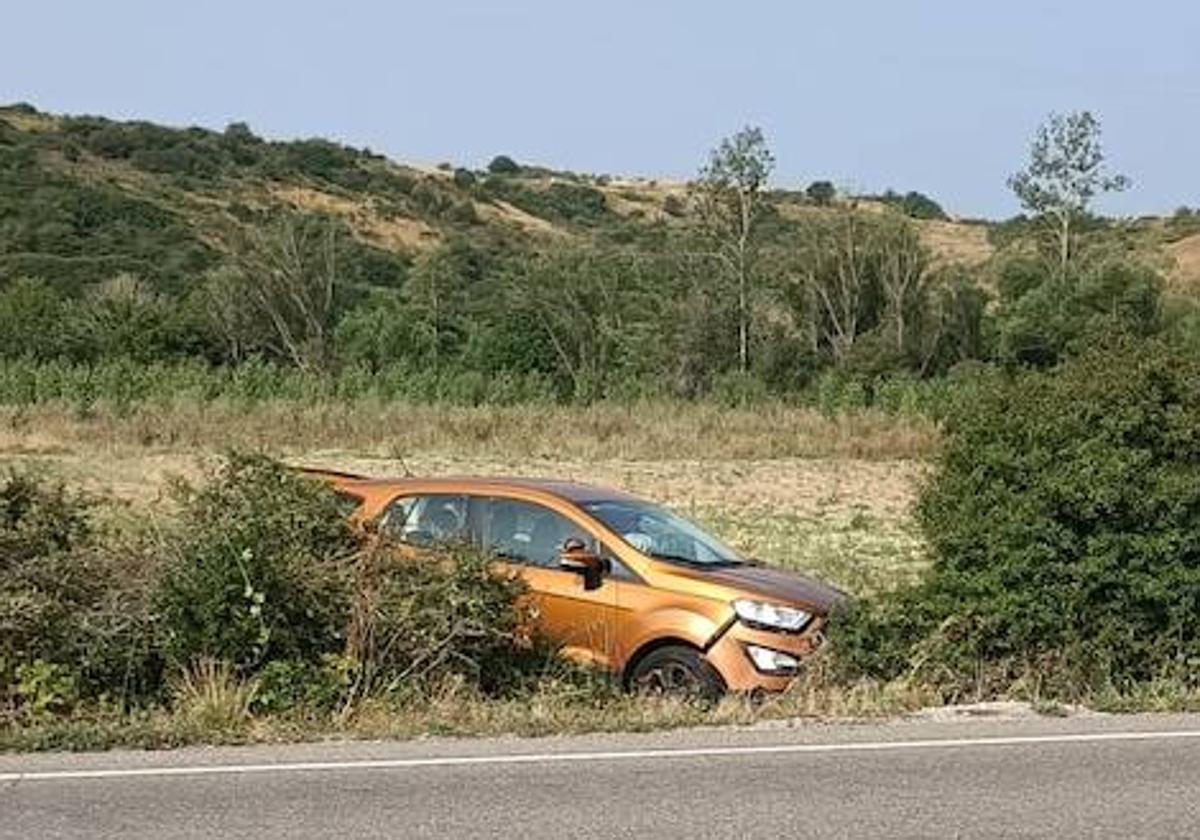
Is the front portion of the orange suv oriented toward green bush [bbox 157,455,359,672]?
no

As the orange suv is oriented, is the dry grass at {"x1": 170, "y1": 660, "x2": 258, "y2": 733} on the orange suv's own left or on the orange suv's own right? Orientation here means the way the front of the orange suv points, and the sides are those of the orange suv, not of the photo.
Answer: on the orange suv's own right

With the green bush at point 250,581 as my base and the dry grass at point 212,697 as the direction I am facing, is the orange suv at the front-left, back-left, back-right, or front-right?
back-left

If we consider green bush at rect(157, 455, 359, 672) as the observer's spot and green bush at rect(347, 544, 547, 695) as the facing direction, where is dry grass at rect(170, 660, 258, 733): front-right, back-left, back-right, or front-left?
back-right

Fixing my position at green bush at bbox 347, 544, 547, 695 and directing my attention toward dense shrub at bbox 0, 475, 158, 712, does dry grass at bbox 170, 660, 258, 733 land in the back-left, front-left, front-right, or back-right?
front-left

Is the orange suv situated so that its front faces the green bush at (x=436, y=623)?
no

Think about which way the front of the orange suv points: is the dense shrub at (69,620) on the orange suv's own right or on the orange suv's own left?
on the orange suv's own right

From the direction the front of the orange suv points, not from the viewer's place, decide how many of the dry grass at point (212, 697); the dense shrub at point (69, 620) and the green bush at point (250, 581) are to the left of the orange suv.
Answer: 0

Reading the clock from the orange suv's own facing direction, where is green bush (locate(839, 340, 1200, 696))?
The green bush is roughly at 11 o'clock from the orange suv.

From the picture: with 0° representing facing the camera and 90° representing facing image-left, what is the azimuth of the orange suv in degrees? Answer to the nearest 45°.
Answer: approximately 315°
